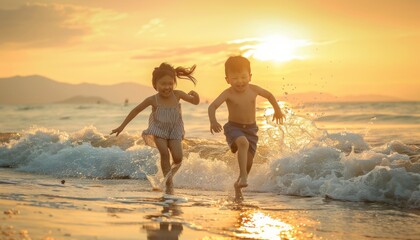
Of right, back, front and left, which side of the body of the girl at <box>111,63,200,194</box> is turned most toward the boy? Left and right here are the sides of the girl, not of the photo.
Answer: left

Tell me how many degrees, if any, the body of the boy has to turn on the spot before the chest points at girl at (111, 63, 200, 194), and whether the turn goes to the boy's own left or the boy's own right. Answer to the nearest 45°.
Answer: approximately 90° to the boy's own right

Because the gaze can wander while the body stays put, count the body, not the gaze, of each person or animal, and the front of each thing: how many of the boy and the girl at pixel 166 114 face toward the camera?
2

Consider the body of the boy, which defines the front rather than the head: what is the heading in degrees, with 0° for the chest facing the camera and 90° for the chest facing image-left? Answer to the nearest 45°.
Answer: approximately 0°

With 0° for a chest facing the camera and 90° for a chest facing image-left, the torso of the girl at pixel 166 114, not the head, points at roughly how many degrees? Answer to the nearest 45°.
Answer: approximately 0°
